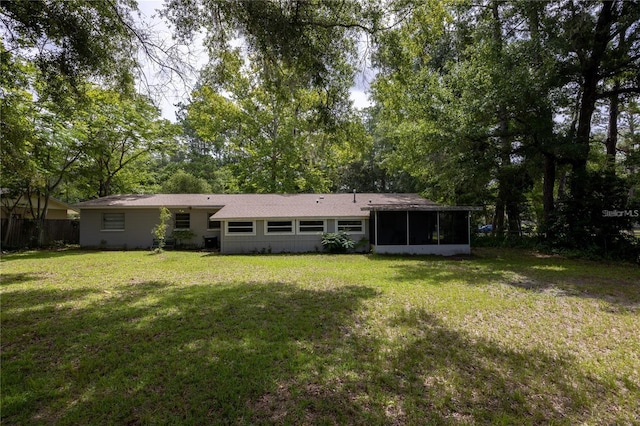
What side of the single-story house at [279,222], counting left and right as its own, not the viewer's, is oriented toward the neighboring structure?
left

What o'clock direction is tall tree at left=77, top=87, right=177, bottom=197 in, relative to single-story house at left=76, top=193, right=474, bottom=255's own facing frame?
The tall tree is roughly at 10 o'clock from the single-story house.

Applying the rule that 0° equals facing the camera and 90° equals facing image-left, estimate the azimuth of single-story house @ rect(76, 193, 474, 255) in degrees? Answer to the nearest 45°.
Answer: approximately 180°

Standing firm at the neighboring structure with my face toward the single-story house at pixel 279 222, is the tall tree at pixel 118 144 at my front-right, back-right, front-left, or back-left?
front-left

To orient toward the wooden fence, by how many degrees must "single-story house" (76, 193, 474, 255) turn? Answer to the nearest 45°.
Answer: approximately 90° to its left
